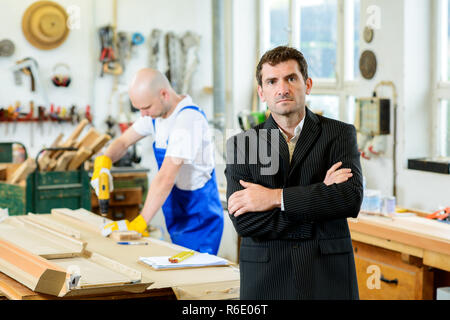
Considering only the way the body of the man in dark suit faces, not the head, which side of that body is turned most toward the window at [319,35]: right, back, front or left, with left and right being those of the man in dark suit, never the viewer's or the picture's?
back

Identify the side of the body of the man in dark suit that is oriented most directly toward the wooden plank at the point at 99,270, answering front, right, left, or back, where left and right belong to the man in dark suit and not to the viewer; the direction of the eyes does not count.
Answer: right

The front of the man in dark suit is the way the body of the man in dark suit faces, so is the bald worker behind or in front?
behind

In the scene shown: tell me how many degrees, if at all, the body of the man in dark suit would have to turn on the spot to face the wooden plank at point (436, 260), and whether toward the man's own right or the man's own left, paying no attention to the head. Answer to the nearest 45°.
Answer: approximately 135° to the man's own left

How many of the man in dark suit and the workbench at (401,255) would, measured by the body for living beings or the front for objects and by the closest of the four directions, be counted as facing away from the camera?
0

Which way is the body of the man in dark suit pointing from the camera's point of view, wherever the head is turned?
toward the camera

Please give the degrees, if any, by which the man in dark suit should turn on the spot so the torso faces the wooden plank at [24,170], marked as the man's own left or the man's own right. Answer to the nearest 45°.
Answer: approximately 135° to the man's own right

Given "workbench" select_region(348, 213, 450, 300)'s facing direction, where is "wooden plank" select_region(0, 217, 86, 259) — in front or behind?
in front

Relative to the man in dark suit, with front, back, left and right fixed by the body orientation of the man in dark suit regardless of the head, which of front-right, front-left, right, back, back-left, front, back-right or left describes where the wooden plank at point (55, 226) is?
back-right

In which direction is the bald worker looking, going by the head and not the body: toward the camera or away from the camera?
toward the camera

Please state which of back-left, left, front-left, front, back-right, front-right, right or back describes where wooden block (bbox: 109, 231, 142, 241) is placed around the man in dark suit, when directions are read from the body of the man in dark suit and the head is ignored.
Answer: back-right

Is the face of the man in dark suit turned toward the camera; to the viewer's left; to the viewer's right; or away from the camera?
toward the camera

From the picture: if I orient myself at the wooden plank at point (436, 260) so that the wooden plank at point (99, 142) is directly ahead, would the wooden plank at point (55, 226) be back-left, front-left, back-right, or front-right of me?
front-left

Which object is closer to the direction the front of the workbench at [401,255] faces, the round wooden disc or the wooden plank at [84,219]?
the wooden plank
